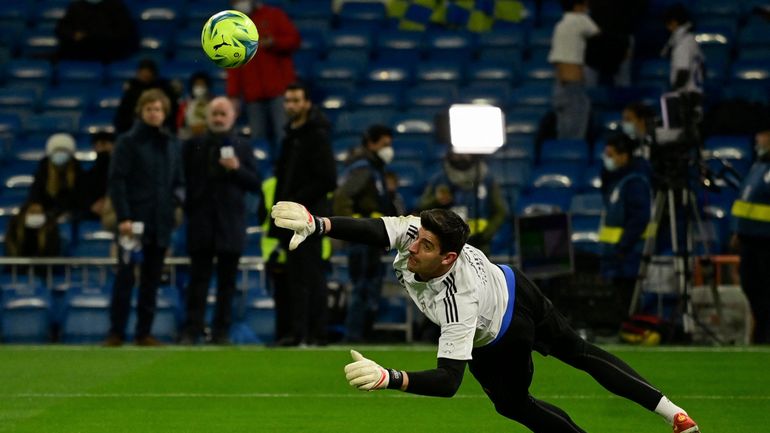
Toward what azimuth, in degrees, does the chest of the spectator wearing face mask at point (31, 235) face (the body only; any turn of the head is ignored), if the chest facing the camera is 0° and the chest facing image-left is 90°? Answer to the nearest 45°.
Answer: approximately 0°

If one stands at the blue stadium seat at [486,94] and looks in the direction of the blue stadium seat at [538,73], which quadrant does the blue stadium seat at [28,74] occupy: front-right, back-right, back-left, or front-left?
back-left

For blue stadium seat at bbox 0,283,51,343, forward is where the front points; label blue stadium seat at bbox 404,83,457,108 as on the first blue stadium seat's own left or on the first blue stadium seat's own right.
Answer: on the first blue stadium seat's own left

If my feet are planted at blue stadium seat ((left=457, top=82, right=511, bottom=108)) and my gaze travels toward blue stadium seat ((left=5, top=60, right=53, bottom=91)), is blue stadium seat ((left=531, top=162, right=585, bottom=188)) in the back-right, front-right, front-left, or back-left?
back-left

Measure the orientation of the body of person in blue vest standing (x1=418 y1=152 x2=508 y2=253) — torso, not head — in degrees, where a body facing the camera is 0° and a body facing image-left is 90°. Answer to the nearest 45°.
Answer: approximately 0°

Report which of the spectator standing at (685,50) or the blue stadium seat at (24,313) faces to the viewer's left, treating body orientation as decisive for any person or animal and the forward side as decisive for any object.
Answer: the spectator standing

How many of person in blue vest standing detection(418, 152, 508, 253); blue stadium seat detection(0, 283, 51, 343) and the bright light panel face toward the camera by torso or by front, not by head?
3

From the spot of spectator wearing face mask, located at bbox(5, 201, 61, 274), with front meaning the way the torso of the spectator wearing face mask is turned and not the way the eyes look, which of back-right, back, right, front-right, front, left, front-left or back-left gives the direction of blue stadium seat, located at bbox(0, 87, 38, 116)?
back

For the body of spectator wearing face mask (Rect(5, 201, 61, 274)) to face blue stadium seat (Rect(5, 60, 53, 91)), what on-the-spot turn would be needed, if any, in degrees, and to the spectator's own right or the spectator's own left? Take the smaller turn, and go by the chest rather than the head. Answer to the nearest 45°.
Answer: approximately 180°

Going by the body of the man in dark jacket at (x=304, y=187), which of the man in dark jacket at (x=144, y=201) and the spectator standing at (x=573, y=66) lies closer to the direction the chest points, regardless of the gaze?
the man in dark jacket

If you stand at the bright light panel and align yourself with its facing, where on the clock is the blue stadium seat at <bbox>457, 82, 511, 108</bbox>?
The blue stadium seat is roughly at 6 o'clock from the bright light panel.

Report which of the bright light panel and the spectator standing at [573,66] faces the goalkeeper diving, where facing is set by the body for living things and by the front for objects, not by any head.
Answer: the bright light panel
